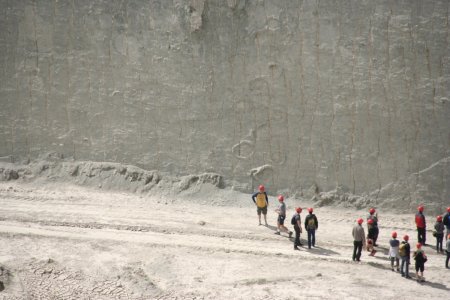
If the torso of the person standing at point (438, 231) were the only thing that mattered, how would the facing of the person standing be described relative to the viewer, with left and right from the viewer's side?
facing away from the viewer

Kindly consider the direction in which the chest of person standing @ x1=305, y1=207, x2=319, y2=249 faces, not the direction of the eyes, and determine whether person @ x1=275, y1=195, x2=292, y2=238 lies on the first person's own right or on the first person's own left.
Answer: on the first person's own left

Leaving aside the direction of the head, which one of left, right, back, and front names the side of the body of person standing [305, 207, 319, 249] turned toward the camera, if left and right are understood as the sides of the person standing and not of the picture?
back

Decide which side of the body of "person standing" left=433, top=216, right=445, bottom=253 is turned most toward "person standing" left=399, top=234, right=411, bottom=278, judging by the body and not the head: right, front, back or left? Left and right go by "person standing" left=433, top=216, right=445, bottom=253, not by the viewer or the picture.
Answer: back

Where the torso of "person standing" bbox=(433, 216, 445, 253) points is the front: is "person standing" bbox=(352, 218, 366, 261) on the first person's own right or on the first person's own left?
on the first person's own left
